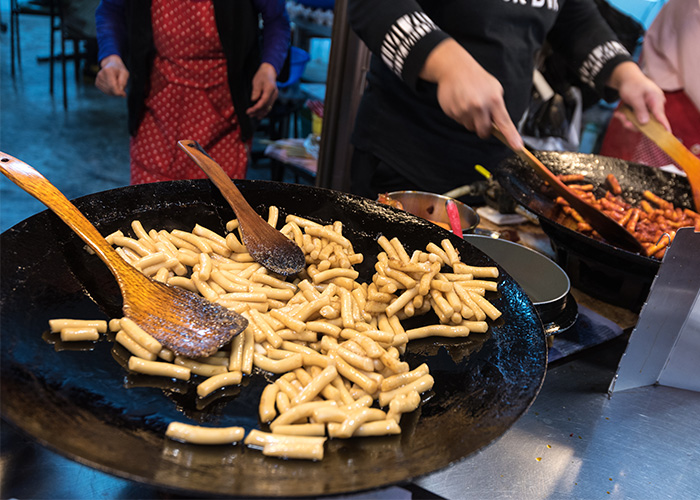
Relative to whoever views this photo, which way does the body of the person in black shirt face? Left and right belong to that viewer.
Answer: facing the viewer and to the right of the viewer

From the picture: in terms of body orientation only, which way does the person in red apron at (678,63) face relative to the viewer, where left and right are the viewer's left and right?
facing the viewer and to the left of the viewer

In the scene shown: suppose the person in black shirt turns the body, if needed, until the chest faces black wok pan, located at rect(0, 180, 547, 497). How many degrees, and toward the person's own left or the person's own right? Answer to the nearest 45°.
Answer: approximately 45° to the person's own right

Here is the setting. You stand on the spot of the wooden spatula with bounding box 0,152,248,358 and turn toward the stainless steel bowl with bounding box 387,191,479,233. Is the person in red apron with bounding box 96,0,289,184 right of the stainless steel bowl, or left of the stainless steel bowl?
left

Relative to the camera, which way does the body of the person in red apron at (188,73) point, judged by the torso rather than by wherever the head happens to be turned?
toward the camera

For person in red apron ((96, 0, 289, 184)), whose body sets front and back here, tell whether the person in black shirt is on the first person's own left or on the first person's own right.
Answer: on the first person's own left

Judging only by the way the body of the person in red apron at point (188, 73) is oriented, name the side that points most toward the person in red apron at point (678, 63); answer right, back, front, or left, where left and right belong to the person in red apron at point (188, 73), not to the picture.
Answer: left

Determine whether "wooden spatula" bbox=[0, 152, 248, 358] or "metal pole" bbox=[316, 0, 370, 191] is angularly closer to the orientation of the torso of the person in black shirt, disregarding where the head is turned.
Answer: the wooden spatula

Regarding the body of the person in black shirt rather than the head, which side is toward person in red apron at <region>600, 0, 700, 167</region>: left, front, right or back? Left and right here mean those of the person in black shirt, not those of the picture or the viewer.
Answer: left

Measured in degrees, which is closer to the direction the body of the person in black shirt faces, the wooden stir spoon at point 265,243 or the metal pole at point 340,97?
the wooden stir spoon

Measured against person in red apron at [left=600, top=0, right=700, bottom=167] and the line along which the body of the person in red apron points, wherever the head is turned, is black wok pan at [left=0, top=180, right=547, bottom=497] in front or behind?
in front

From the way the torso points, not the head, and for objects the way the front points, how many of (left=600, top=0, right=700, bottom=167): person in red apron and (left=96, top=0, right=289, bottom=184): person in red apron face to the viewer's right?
0
